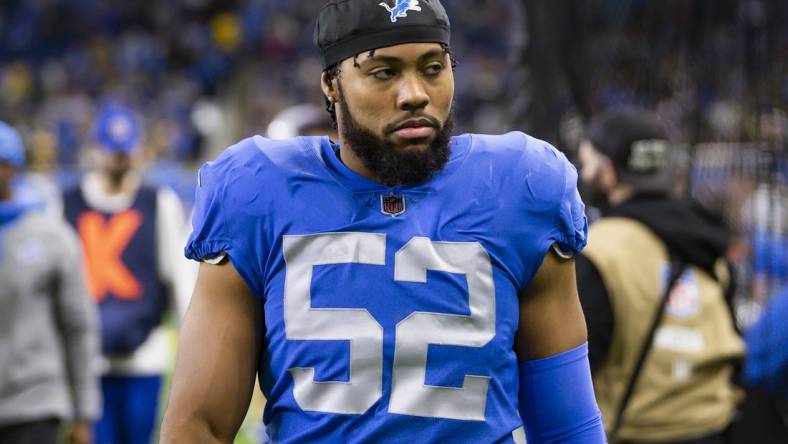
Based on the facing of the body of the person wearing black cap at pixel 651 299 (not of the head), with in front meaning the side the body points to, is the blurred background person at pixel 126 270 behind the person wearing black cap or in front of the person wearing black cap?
in front

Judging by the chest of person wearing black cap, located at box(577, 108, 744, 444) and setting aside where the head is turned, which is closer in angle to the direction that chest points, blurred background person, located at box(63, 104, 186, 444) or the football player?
the blurred background person

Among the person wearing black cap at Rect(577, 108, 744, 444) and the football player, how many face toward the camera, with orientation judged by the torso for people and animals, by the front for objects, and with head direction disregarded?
1

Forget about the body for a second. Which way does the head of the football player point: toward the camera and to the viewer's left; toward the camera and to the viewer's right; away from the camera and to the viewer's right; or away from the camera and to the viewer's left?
toward the camera and to the viewer's right

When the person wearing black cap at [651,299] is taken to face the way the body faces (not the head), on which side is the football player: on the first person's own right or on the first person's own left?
on the first person's own left

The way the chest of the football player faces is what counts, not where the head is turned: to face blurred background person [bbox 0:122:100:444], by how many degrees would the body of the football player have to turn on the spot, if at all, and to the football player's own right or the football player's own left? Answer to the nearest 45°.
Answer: approximately 135° to the football player's own right
